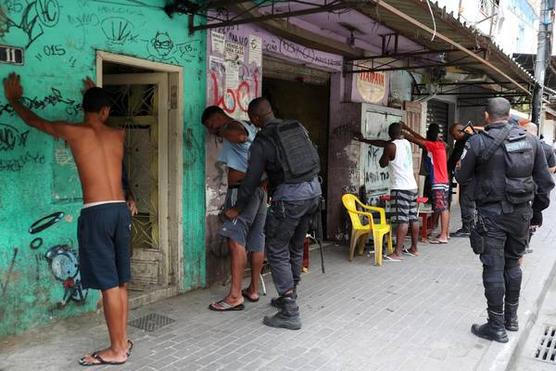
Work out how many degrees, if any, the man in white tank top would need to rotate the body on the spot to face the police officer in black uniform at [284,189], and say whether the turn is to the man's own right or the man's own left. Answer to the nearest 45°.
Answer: approximately 135° to the man's own left

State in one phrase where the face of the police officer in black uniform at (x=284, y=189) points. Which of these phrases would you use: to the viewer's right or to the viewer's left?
to the viewer's left

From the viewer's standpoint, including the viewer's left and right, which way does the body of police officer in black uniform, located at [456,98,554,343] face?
facing away from the viewer and to the left of the viewer

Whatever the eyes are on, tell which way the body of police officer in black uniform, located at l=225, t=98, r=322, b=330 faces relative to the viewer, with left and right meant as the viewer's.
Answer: facing away from the viewer and to the left of the viewer

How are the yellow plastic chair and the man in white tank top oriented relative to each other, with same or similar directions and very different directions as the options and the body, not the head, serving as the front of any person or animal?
very different directions

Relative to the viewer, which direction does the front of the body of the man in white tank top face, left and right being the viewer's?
facing away from the viewer and to the left of the viewer

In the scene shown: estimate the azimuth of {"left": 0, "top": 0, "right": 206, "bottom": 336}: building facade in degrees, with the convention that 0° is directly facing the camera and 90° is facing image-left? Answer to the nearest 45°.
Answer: approximately 315°

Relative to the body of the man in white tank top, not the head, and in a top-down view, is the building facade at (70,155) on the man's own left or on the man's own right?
on the man's own left

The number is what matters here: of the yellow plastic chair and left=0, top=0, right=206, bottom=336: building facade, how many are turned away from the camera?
0

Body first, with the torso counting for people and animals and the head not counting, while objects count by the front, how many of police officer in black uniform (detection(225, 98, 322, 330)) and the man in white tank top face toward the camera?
0

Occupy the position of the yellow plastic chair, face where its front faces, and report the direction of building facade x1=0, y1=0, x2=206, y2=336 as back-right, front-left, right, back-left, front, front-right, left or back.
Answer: right

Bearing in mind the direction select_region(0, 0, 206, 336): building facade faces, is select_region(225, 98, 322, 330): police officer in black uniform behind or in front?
in front

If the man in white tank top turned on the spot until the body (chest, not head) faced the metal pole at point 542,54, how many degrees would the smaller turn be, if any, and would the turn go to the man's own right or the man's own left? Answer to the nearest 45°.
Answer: approximately 90° to the man's own right

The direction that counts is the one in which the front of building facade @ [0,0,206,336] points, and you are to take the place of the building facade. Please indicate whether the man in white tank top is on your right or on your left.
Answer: on your left
